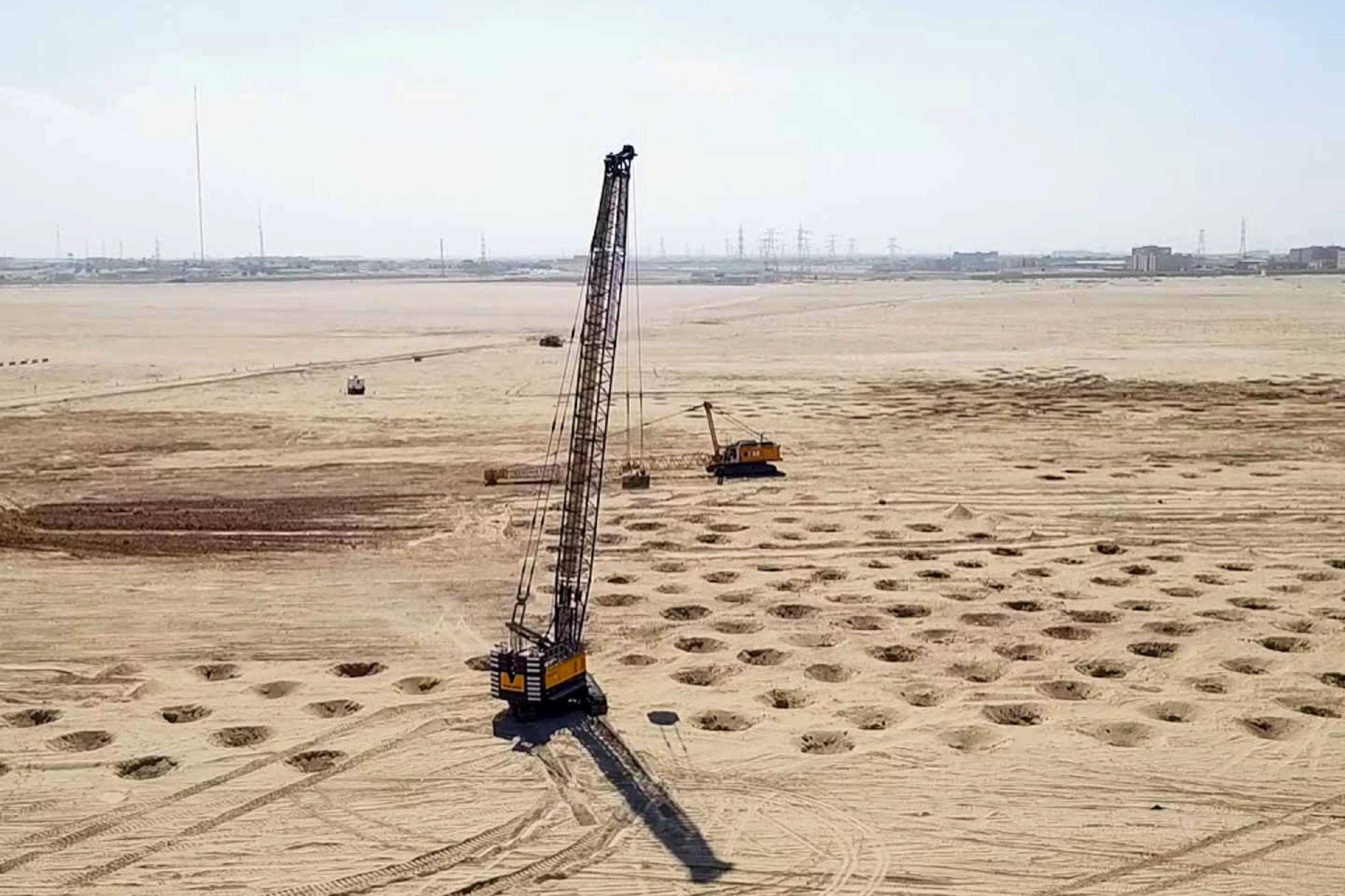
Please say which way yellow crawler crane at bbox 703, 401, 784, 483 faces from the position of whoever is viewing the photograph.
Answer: facing to the left of the viewer
